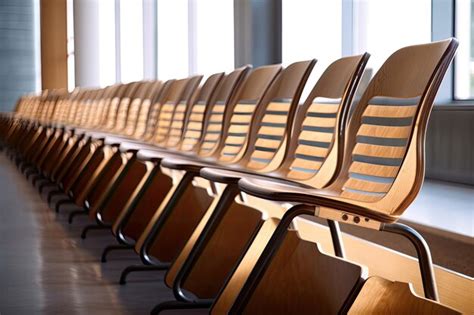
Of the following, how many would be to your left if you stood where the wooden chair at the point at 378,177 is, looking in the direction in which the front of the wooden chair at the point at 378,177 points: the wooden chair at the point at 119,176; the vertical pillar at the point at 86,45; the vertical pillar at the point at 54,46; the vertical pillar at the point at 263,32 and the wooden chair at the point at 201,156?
0

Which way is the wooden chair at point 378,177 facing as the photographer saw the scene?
facing the viewer and to the left of the viewer

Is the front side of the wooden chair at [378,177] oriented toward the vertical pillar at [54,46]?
no

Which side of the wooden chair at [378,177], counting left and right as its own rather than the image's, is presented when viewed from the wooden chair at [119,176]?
right

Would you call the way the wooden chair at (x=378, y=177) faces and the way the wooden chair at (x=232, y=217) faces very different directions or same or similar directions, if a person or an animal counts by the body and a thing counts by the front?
same or similar directions

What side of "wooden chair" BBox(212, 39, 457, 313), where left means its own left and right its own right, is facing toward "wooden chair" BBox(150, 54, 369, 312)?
right

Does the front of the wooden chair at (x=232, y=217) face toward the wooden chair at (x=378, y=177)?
no

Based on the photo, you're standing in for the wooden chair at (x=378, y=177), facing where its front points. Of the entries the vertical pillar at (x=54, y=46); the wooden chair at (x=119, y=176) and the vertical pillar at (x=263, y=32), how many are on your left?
0

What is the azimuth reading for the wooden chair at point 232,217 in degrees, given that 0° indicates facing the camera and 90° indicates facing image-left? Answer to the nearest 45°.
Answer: approximately 45°

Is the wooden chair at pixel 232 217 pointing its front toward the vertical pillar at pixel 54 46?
no

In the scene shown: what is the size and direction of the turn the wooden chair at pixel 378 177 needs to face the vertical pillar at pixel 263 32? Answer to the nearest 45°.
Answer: approximately 135° to its right

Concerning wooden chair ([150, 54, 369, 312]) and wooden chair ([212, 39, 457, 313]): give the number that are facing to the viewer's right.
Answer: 0
